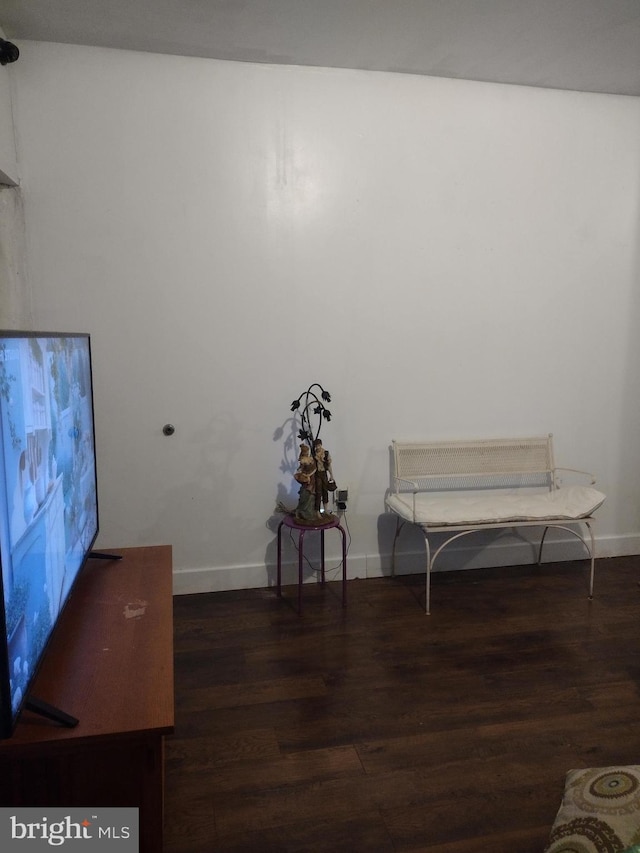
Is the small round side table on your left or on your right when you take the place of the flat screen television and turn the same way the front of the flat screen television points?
on your left

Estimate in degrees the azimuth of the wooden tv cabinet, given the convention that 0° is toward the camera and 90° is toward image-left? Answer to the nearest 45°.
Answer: approximately 270°

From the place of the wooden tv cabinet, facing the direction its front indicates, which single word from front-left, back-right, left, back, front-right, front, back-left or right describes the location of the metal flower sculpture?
front-left

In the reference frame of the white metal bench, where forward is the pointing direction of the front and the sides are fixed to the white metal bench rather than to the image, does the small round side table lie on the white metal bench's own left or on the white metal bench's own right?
on the white metal bench's own right

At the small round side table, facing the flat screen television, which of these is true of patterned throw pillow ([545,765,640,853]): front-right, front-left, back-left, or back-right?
front-left

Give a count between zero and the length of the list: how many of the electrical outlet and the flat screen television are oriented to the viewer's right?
1

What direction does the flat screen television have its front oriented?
to the viewer's right

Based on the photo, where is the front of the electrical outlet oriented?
toward the camera

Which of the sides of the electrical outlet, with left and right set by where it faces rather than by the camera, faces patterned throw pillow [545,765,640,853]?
front

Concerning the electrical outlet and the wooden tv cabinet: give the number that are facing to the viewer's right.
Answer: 1

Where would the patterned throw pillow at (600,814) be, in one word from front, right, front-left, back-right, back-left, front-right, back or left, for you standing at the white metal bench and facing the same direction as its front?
front-right

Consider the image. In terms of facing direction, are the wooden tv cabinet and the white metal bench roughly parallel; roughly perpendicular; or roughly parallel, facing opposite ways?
roughly perpendicular

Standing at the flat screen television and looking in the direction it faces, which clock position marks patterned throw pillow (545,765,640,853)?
The patterned throw pillow is roughly at 1 o'clock from the flat screen television.

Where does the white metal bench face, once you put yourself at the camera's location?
facing the viewer and to the right of the viewer

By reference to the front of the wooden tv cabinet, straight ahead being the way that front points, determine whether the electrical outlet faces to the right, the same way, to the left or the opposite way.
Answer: to the right
